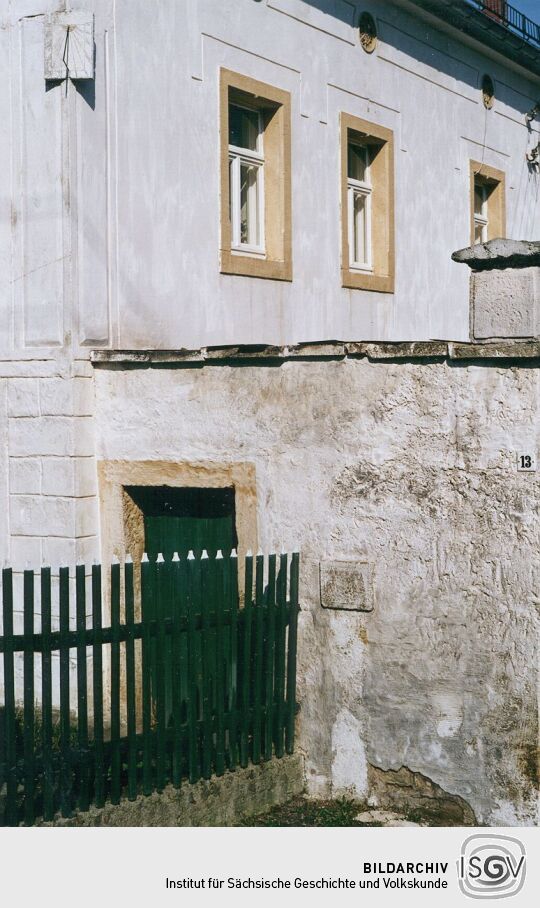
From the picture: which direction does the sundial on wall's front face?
toward the camera
